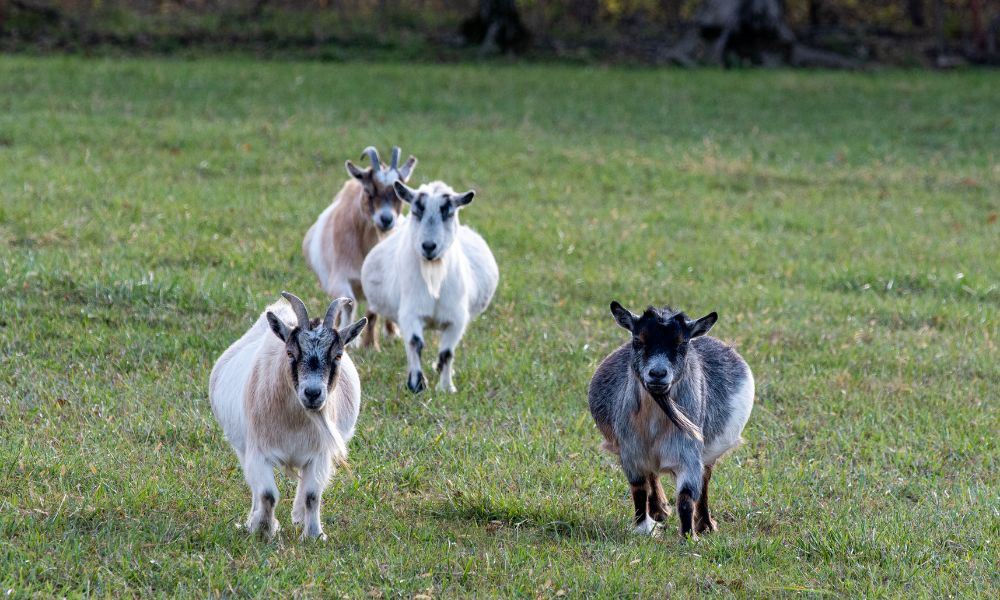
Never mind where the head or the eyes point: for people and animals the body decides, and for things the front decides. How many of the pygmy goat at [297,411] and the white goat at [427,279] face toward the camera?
2

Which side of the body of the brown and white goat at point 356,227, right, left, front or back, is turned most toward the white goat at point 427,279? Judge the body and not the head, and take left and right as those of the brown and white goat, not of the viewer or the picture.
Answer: front

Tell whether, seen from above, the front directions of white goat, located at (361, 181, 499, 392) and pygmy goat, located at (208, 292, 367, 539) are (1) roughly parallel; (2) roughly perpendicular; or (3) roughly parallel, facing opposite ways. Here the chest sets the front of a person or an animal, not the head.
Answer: roughly parallel

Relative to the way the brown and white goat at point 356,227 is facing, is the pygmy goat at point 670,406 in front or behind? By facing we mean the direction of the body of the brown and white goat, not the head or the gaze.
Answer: in front

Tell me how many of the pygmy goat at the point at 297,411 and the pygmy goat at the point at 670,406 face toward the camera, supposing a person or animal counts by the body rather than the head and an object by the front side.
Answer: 2

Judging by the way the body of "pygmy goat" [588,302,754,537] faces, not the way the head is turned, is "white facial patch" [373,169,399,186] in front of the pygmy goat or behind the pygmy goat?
behind

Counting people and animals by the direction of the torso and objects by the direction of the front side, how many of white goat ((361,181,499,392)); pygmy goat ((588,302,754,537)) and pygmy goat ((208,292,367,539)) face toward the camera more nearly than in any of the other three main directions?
3

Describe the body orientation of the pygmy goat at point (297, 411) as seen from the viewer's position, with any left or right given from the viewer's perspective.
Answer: facing the viewer

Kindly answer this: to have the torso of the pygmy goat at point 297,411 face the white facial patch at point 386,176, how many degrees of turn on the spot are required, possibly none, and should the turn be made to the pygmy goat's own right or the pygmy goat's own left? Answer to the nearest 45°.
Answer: approximately 180°

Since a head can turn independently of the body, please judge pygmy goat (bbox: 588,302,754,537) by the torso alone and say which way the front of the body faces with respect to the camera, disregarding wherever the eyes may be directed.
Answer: toward the camera

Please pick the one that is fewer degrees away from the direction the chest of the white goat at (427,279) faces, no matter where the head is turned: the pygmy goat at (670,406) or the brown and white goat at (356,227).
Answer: the pygmy goat

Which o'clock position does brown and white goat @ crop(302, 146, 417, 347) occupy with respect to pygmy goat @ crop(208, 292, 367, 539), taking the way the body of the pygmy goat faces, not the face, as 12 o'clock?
The brown and white goat is roughly at 6 o'clock from the pygmy goat.

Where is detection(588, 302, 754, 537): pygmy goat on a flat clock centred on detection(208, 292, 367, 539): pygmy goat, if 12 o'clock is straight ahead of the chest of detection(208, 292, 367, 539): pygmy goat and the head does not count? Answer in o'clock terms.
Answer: detection(588, 302, 754, 537): pygmy goat is roughly at 9 o'clock from detection(208, 292, 367, 539): pygmy goat.

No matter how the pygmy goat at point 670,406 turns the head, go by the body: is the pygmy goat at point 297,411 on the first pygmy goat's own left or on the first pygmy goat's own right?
on the first pygmy goat's own right

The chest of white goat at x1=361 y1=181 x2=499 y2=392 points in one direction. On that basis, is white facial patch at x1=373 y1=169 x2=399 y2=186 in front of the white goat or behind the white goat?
behind
